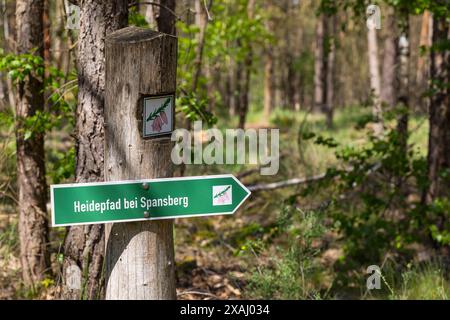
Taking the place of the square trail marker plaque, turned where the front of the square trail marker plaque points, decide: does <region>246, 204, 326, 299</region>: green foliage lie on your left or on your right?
on your left

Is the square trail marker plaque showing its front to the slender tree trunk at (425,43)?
no

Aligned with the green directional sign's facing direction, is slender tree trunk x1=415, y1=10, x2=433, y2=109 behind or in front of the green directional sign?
behind

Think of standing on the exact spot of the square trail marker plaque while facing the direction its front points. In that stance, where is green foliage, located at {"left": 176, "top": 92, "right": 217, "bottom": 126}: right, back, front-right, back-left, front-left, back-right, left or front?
back-left

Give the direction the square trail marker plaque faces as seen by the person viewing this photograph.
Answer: facing the viewer and to the right of the viewer

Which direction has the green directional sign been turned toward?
toward the camera

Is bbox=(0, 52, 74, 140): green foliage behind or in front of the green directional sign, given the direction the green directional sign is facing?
behind

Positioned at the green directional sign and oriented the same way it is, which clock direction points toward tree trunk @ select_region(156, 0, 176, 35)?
The tree trunk is roughly at 6 o'clock from the green directional sign.

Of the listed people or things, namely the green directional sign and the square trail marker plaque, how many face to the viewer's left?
0

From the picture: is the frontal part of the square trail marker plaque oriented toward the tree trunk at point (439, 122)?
no

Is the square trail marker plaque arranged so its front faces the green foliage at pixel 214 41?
no

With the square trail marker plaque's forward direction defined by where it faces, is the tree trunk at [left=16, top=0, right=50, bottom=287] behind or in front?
behind

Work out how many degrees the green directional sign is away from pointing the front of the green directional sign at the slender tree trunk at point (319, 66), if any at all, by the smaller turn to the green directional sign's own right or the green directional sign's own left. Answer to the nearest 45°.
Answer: approximately 180°
